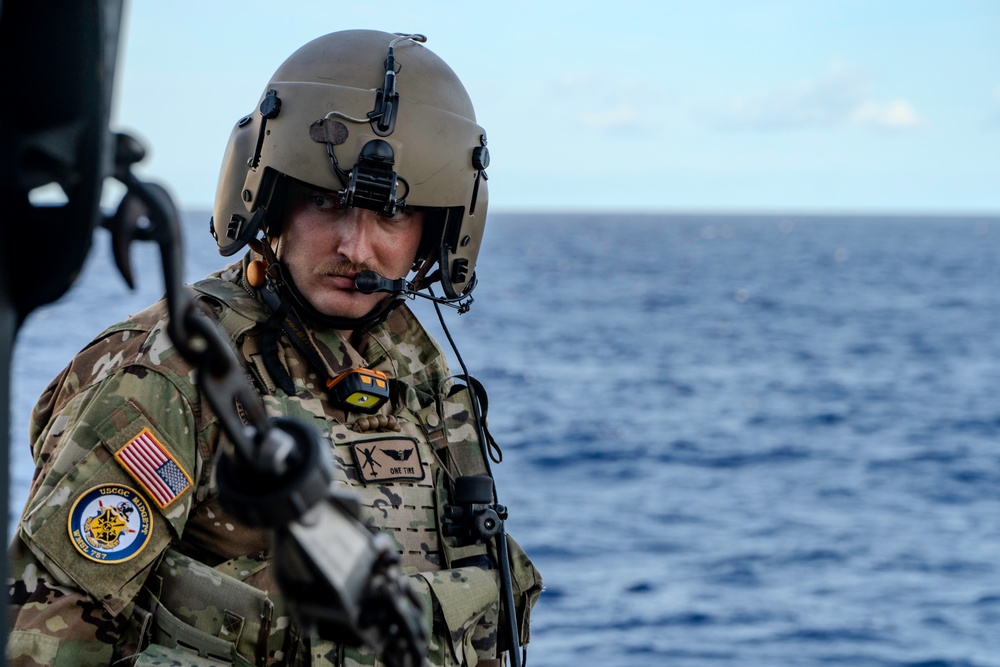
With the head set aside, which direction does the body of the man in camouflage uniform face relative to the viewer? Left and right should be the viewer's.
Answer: facing the viewer and to the right of the viewer
